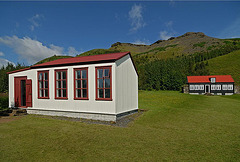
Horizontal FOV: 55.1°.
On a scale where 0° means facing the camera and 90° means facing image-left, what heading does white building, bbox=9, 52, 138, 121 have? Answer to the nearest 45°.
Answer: approximately 45°
